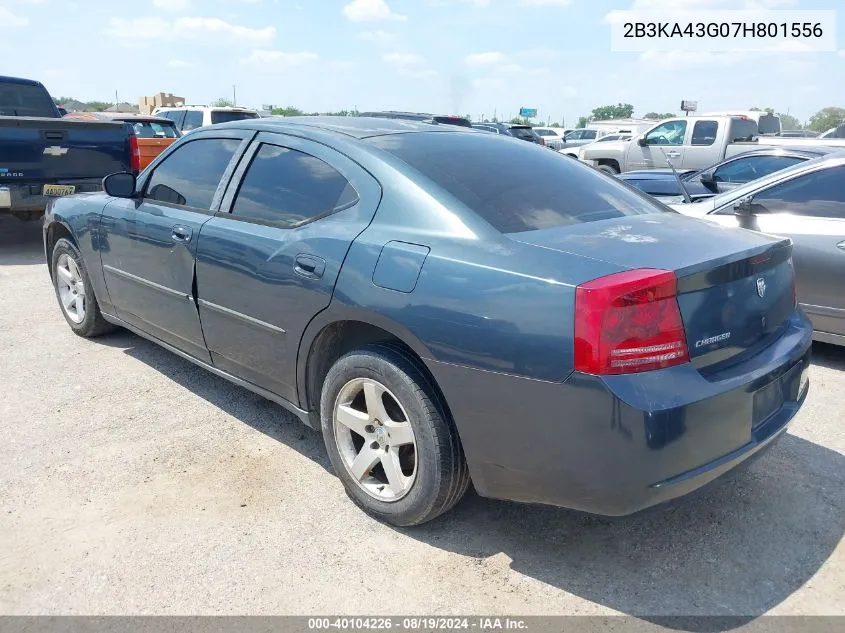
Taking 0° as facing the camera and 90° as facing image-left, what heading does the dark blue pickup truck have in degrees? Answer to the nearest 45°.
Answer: approximately 135°

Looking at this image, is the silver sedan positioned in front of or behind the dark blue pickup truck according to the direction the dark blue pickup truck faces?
behind

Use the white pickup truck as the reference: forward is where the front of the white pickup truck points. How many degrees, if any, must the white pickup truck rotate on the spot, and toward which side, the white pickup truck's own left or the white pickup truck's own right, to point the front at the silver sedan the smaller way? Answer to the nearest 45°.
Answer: approximately 90° to the white pickup truck's own left

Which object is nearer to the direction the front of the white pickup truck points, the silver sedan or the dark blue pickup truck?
the dark blue pickup truck

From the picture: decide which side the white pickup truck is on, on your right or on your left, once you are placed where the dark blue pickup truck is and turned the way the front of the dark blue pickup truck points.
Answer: on your right

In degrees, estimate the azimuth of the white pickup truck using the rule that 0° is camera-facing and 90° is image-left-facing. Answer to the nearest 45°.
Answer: approximately 90°

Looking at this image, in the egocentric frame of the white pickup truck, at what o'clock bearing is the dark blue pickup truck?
The dark blue pickup truck is roughly at 10 o'clock from the white pickup truck.
